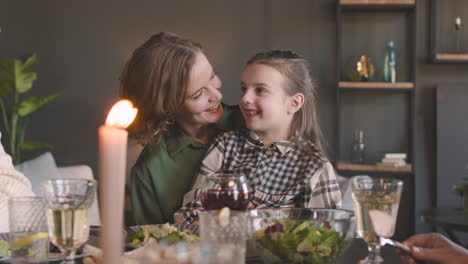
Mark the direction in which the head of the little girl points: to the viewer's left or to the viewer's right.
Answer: to the viewer's left

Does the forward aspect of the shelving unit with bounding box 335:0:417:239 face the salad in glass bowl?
yes

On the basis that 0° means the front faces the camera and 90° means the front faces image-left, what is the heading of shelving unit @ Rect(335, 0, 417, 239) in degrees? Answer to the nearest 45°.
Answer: approximately 0°

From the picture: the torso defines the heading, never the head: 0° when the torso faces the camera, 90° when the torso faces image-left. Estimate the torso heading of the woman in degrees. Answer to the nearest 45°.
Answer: approximately 315°

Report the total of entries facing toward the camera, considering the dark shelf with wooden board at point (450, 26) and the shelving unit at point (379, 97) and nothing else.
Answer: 2
